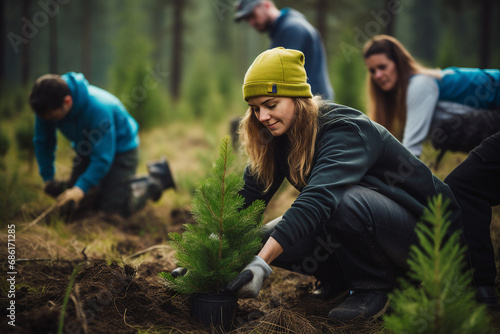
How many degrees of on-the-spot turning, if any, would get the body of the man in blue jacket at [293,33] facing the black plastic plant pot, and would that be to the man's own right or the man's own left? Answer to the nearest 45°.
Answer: approximately 90° to the man's own left

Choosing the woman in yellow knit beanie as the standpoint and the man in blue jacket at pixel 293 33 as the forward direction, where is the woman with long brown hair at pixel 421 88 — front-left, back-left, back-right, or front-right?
front-right

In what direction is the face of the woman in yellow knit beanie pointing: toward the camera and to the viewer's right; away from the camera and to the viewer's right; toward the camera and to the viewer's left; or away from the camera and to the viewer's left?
toward the camera and to the viewer's left

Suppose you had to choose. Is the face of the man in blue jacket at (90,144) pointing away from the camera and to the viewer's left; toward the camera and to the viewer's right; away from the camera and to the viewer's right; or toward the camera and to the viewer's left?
toward the camera and to the viewer's left

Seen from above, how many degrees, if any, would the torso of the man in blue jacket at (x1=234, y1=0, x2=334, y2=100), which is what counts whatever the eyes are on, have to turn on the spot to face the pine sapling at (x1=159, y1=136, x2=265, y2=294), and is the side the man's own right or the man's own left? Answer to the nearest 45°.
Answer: approximately 90° to the man's own left

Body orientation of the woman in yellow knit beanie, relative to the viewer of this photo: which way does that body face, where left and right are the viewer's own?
facing the viewer and to the left of the viewer

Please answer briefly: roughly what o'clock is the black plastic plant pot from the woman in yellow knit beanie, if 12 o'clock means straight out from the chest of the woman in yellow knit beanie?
The black plastic plant pot is roughly at 12 o'clock from the woman in yellow knit beanie.

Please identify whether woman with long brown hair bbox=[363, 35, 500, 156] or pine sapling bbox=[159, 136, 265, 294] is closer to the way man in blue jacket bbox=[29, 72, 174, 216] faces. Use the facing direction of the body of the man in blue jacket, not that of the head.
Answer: the pine sapling

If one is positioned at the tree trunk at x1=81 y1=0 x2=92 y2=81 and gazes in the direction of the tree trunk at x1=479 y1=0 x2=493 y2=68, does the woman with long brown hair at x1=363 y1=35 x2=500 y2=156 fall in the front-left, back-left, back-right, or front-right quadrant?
front-right

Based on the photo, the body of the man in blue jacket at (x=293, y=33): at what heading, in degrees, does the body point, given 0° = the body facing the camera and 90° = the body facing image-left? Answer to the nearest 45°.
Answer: approximately 90°

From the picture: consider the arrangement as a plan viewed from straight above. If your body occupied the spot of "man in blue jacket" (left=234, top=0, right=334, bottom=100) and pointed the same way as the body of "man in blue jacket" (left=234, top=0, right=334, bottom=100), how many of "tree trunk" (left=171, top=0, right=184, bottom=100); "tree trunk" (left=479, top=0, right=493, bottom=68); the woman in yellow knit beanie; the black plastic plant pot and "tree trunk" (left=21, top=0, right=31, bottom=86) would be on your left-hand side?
2
